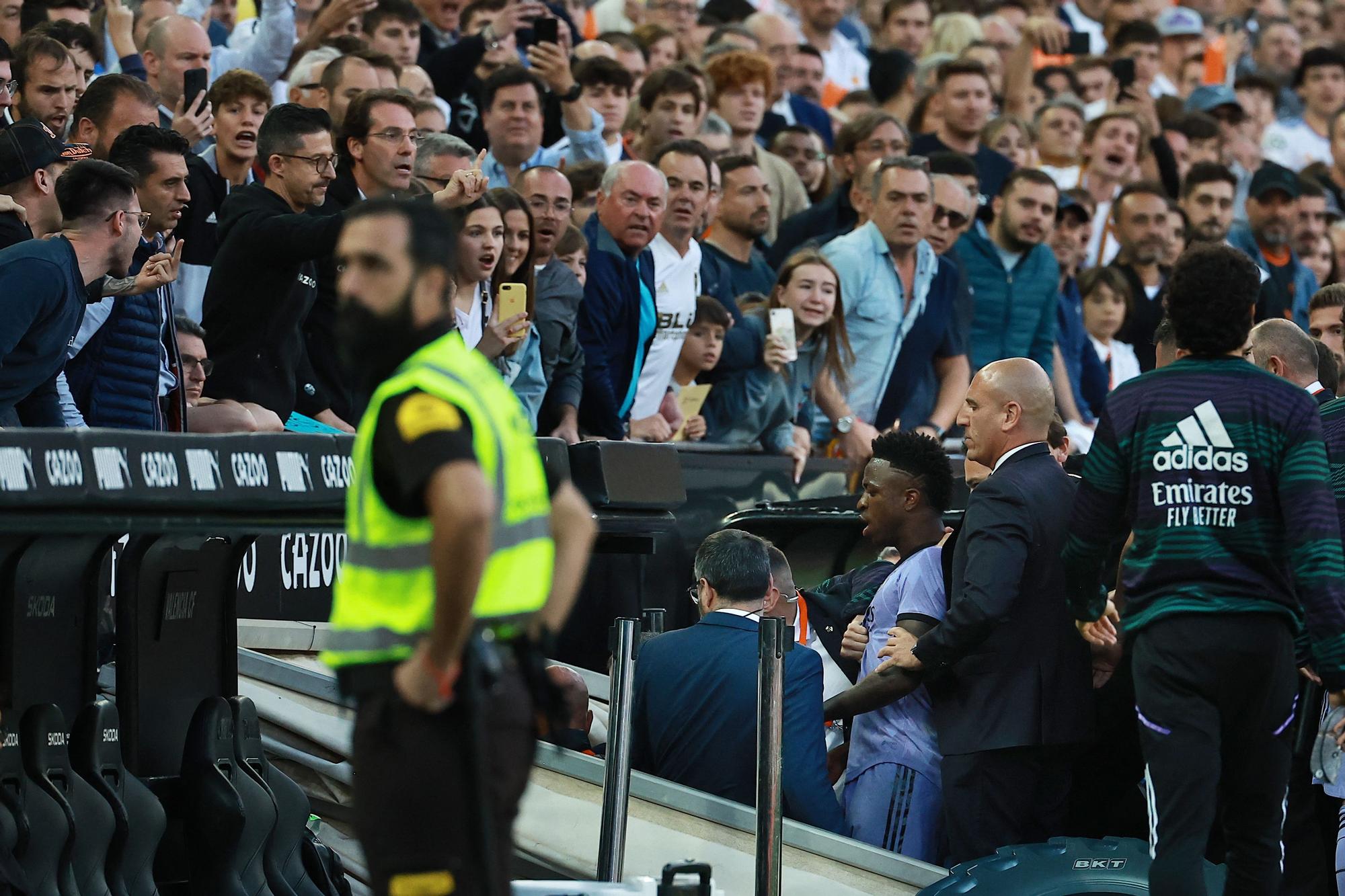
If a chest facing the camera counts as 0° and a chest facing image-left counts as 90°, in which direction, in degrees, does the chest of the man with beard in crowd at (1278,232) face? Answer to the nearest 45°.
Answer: approximately 0°

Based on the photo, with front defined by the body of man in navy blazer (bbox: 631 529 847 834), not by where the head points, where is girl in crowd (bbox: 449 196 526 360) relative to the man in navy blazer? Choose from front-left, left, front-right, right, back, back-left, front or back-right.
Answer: front-left

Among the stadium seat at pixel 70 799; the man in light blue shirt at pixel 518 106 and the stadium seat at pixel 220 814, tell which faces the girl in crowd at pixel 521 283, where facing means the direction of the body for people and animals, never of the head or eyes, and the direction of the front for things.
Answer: the man in light blue shirt

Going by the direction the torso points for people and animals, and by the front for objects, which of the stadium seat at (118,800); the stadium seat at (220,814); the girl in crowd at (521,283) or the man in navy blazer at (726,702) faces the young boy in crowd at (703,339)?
the man in navy blazer

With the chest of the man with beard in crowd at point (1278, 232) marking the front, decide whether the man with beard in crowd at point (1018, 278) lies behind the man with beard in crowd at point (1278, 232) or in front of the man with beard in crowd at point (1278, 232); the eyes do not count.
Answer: in front

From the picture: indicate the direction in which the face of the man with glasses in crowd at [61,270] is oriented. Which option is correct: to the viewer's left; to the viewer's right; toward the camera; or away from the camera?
to the viewer's right

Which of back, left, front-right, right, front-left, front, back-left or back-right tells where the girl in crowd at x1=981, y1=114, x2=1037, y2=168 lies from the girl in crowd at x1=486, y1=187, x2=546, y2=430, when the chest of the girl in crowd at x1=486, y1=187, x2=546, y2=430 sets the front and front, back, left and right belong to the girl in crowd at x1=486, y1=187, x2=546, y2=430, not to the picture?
back

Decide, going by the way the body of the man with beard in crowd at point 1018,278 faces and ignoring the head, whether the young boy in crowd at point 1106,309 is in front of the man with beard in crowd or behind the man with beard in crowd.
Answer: behind

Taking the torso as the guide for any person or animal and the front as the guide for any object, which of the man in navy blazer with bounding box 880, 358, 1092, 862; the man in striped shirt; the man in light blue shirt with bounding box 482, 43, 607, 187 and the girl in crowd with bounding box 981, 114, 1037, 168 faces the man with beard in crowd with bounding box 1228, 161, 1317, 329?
the man in striped shirt

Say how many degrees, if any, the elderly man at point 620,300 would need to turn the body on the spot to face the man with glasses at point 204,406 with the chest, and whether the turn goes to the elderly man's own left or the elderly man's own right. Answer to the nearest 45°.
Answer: approximately 90° to the elderly man's own right

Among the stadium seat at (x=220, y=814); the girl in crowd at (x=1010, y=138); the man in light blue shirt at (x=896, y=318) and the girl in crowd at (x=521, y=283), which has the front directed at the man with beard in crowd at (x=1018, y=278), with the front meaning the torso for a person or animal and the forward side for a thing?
the girl in crowd at (x=1010, y=138)
